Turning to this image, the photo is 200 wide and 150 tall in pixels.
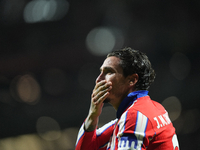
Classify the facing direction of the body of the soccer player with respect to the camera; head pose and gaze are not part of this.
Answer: to the viewer's left
